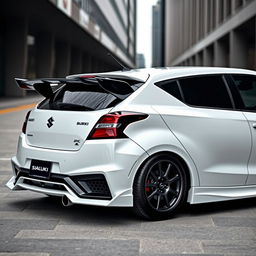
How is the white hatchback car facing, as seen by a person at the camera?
facing away from the viewer and to the right of the viewer
